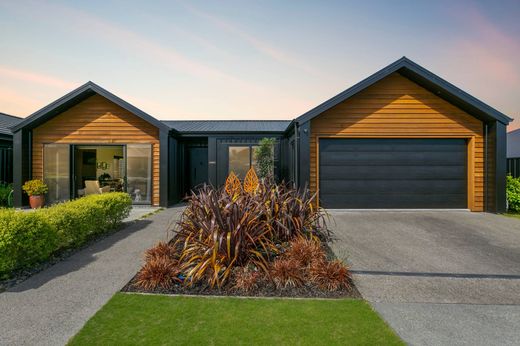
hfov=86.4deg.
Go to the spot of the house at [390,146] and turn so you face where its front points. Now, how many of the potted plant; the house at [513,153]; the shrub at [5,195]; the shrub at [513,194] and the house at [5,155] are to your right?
3

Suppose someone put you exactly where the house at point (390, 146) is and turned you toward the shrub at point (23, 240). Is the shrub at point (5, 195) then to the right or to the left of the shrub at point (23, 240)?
right

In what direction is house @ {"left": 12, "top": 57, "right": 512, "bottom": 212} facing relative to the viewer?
toward the camera

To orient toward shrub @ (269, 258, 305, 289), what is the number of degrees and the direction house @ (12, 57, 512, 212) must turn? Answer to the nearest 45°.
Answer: approximately 45° to its right

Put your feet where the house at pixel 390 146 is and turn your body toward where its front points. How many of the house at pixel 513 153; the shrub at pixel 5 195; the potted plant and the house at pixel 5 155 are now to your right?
3

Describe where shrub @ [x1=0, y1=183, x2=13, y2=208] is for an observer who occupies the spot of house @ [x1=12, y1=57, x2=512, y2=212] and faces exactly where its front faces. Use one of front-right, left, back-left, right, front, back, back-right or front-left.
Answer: right

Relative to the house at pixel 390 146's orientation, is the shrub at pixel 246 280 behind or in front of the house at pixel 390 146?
in front

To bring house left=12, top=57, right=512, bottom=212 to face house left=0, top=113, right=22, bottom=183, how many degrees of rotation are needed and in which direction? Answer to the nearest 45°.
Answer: approximately 90° to its right

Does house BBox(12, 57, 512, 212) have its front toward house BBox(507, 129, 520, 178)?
no

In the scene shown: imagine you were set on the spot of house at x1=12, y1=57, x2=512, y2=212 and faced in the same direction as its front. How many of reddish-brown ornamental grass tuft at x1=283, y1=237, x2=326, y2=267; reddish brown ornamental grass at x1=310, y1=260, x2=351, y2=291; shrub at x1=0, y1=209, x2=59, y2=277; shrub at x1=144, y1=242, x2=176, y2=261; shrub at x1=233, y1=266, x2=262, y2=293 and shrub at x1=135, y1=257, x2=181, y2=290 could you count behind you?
0

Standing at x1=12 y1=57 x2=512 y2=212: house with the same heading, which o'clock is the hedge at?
The hedge is roughly at 2 o'clock from the house.

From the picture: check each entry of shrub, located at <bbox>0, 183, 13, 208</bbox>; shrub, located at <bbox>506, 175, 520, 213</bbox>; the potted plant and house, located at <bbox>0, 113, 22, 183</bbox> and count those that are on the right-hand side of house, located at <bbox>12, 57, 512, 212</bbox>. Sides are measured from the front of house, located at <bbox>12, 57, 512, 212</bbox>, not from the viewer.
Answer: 3

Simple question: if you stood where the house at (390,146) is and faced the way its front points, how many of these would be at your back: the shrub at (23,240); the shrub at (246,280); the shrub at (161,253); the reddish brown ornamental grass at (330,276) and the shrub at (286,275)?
0

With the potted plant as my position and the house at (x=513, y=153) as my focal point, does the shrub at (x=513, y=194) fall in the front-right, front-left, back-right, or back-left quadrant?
front-right

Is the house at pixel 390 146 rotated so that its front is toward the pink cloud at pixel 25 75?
no

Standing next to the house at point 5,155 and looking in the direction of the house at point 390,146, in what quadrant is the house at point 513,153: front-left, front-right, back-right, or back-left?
front-left

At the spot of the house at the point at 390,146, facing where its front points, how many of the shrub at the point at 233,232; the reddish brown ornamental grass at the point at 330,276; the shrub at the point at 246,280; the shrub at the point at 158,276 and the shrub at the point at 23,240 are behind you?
0

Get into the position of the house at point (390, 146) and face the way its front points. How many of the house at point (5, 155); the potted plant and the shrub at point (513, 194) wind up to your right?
2

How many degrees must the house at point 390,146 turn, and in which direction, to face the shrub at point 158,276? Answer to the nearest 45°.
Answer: approximately 45° to its right

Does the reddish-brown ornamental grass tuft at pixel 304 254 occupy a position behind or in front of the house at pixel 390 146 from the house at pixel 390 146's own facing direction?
in front

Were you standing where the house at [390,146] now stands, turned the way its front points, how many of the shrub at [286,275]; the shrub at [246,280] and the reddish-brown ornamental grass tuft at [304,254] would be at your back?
0

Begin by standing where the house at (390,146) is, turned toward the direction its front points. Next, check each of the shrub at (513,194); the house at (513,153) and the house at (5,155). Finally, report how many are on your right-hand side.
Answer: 1

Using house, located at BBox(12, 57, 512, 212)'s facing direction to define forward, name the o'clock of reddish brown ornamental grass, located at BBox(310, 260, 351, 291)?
The reddish brown ornamental grass is roughly at 1 o'clock from the house.

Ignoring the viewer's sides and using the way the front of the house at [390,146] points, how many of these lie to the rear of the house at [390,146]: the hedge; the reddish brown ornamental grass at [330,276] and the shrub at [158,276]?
0

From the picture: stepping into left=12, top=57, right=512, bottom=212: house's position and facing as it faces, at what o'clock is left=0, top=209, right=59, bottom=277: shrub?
The shrub is roughly at 2 o'clock from the house.
